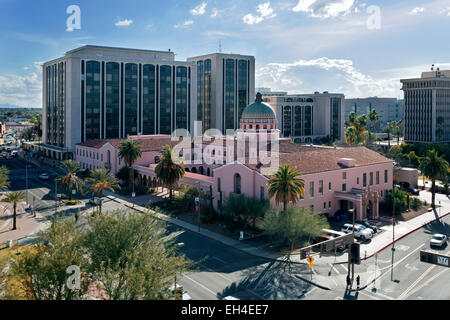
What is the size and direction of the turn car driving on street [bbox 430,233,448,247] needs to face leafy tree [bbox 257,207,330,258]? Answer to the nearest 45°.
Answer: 0° — it already faces it

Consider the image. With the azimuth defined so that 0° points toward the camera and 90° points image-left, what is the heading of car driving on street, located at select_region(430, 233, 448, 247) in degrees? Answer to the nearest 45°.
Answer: approximately 45°
